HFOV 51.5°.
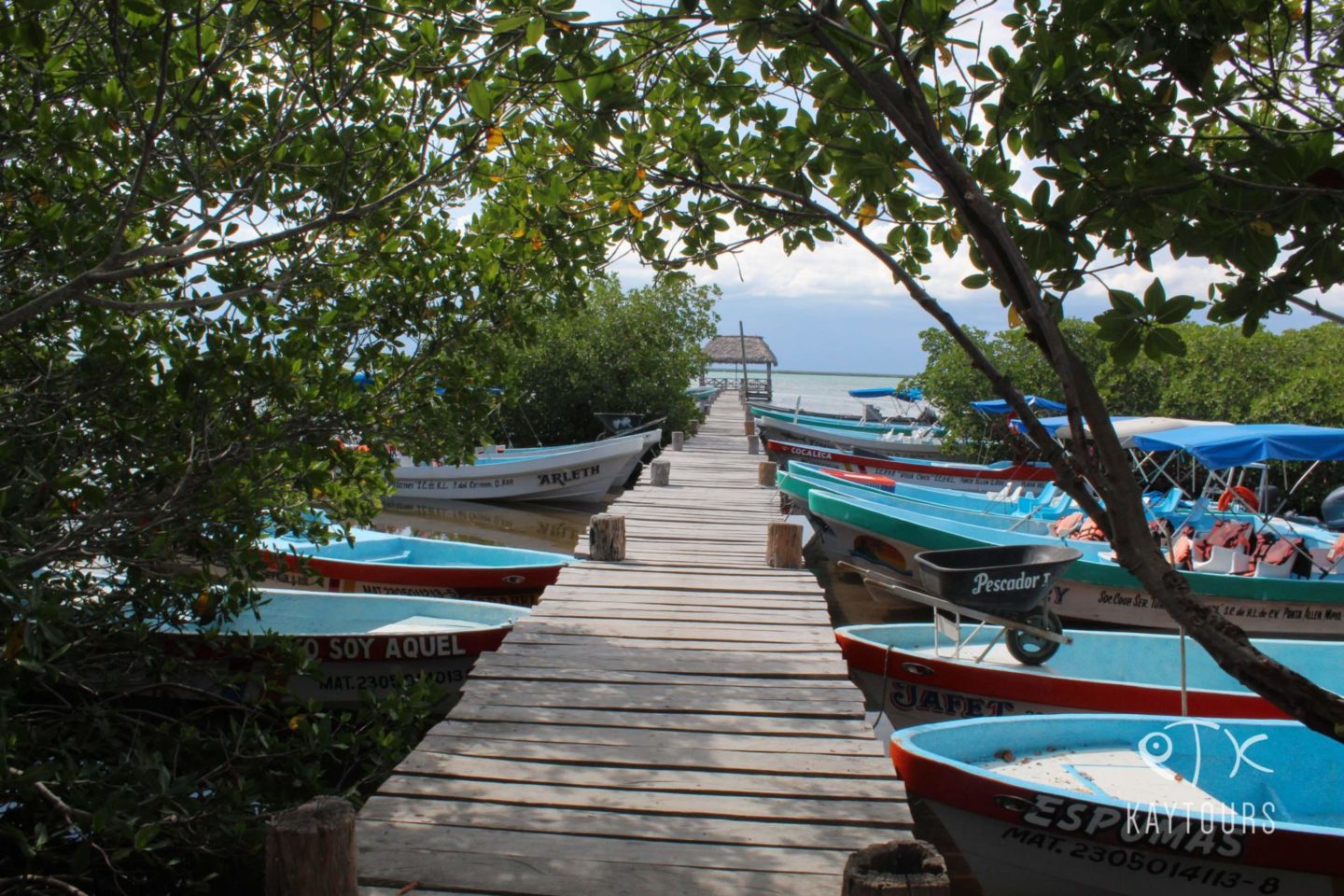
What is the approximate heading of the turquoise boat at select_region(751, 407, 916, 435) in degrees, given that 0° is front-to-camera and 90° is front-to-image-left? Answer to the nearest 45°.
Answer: approximately 90°

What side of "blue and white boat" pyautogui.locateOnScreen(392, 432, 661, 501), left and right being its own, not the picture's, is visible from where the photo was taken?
right

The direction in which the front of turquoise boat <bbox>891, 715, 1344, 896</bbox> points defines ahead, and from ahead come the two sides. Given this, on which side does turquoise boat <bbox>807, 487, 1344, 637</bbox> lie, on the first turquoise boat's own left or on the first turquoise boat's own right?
on the first turquoise boat's own right

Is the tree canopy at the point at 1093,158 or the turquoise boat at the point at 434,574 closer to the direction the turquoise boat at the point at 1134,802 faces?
the turquoise boat

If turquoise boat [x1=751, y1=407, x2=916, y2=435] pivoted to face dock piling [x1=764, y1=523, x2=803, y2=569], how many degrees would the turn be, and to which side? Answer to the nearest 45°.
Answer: approximately 90° to its left

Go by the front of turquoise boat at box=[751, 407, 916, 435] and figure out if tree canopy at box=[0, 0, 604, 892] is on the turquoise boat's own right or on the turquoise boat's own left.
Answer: on the turquoise boat's own left

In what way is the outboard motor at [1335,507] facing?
to the viewer's left

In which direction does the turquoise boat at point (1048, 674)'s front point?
to the viewer's left

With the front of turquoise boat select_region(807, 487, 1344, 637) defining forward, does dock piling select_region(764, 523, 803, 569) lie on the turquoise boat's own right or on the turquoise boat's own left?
on the turquoise boat's own left

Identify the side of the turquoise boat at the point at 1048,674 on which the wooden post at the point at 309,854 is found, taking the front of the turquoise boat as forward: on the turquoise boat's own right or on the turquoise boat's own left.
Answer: on the turquoise boat's own left

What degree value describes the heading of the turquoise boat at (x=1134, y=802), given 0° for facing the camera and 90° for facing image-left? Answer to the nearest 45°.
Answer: approximately 90°

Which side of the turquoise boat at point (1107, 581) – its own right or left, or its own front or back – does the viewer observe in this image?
left
